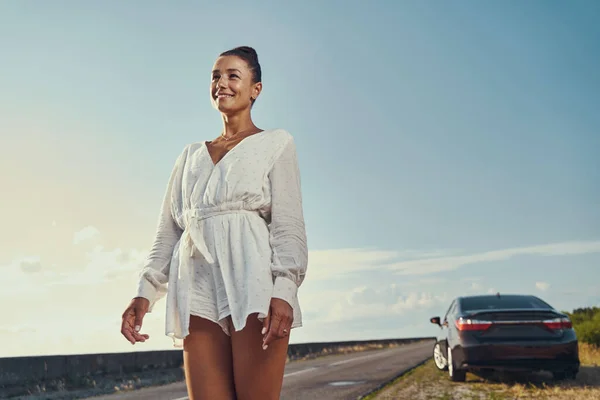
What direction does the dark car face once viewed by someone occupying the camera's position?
facing away from the viewer

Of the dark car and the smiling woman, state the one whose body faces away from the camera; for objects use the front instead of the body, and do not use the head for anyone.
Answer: the dark car

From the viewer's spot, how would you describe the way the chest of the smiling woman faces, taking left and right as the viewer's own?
facing the viewer and to the left of the viewer

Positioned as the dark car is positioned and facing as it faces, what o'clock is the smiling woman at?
The smiling woman is roughly at 6 o'clock from the dark car.

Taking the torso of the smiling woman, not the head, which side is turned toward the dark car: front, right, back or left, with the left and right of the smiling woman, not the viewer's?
back

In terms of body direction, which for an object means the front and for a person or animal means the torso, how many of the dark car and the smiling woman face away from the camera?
1

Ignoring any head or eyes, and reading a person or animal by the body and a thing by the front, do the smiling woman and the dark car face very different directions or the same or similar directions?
very different directions

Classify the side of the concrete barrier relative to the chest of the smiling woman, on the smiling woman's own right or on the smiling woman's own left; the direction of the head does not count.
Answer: on the smiling woman's own right
